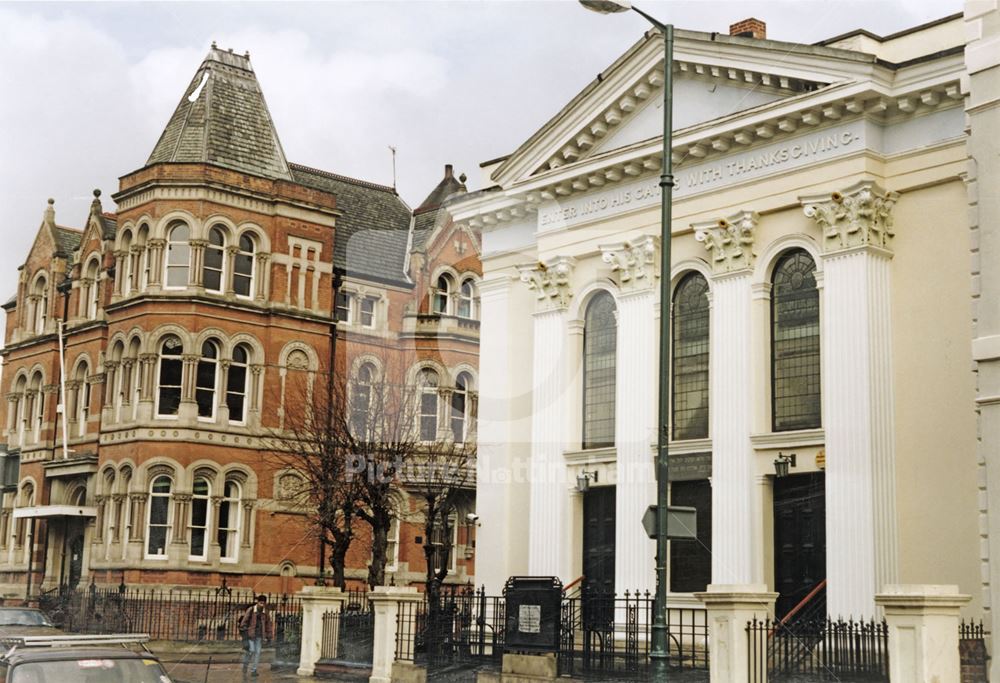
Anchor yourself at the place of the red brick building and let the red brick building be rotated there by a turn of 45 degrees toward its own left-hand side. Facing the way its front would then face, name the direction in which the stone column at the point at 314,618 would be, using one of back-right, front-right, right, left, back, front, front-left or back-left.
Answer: front

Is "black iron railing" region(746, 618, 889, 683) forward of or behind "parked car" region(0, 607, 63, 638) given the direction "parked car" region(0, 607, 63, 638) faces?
forward

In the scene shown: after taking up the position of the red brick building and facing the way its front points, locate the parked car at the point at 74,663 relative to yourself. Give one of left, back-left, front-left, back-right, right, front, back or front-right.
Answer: front-left

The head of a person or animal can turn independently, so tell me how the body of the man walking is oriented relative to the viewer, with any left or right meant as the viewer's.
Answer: facing the viewer

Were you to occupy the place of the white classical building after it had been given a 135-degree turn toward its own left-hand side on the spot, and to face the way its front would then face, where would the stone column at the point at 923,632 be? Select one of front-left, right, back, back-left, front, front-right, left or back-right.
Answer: right

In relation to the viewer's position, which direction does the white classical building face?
facing the viewer and to the left of the viewer

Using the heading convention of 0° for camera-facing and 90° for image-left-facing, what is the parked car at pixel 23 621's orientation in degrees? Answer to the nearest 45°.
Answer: approximately 270°

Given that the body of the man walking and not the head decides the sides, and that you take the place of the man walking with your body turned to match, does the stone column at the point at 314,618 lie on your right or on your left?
on your left
